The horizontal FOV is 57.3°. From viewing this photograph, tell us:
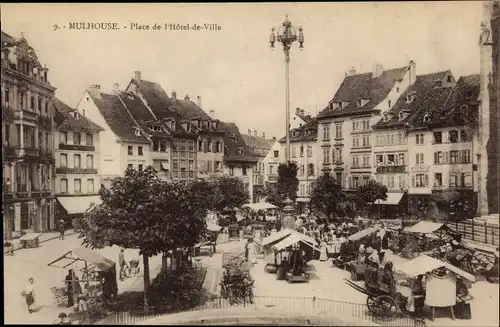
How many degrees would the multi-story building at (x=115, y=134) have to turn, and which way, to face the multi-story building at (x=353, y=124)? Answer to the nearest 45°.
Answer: approximately 45° to its left

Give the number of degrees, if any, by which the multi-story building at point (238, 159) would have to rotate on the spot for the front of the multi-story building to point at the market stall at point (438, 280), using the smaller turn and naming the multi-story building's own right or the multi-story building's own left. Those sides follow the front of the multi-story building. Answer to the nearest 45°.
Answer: approximately 45° to the multi-story building's own left

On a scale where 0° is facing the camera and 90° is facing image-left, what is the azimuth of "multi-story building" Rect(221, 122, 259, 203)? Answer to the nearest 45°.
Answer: approximately 0°

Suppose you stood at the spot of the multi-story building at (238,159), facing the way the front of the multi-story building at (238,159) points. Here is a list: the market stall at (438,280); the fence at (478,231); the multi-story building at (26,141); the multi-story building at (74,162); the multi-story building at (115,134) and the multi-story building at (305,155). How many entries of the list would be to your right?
3

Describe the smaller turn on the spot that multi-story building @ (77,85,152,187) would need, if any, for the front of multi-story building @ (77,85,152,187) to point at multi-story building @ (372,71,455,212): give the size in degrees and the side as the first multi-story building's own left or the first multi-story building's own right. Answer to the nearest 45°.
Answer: approximately 45° to the first multi-story building's own left

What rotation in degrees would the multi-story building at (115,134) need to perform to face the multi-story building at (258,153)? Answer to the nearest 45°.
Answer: approximately 45° to its left

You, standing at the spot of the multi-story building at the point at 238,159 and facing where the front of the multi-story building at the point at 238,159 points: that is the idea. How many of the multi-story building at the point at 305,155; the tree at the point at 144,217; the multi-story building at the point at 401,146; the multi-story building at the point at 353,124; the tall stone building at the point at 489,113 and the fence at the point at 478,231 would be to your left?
5

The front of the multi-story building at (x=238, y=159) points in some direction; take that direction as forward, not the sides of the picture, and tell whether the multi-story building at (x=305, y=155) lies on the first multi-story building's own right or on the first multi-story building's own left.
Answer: on the first multi-story building's own left
